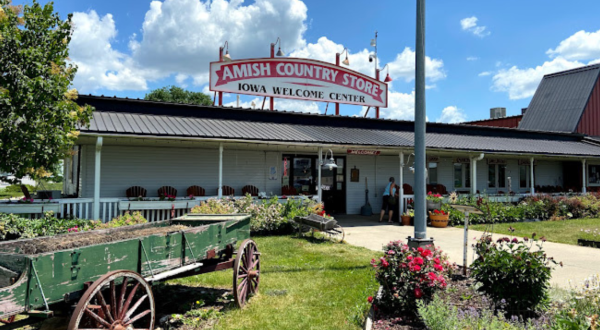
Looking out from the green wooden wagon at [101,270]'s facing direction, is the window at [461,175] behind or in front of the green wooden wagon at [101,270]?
in front

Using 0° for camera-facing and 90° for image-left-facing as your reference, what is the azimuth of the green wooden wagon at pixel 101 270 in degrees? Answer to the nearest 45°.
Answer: approximately 225°

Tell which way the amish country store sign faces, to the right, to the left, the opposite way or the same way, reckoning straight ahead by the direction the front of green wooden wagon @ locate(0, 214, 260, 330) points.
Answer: to the right

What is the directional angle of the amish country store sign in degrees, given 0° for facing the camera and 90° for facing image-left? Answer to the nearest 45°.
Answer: approximately 315°

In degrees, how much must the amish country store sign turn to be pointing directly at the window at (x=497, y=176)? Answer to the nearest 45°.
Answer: approximately 45° to its left

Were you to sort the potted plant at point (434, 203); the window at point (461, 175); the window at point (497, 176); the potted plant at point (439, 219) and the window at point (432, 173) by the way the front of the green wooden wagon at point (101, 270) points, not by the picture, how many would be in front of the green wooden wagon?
5

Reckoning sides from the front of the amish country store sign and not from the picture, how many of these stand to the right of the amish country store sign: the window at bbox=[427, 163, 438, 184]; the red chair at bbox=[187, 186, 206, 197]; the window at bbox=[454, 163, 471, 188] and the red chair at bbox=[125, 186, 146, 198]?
2

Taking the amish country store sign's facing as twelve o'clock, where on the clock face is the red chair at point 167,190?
The red chair is roughly at 3 o'clock from the amish country store sign.

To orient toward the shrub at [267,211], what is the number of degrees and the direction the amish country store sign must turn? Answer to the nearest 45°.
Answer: approximately 45° to its right

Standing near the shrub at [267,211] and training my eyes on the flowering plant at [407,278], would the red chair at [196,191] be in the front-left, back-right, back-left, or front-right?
back-right

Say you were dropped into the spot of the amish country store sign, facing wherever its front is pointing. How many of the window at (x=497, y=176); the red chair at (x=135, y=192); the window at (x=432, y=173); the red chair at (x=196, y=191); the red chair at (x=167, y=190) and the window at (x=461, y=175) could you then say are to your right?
3

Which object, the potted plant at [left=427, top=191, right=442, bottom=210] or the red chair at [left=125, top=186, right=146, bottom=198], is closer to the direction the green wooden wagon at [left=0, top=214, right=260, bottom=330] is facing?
the potted plant

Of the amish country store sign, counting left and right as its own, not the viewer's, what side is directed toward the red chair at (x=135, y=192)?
right
